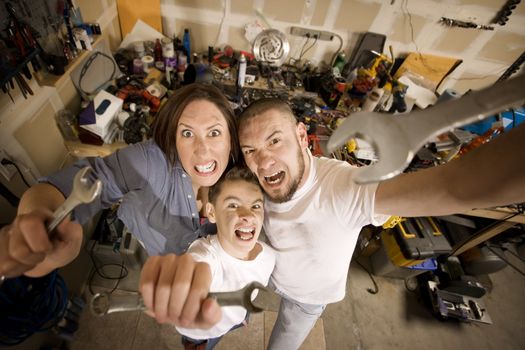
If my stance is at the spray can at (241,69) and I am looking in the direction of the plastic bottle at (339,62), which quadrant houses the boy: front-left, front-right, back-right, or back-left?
back-right

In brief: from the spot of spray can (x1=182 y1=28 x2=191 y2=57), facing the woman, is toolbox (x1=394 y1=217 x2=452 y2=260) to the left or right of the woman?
left

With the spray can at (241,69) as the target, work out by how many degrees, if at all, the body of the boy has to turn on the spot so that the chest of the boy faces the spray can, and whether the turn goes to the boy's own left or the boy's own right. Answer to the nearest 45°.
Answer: approximately 180°

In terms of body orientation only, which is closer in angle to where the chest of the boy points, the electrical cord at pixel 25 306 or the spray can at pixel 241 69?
the electrical cord

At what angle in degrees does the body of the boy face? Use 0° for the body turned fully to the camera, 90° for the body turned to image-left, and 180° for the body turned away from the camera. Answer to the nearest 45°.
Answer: approximately 0°

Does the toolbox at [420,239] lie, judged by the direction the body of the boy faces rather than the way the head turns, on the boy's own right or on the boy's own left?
on the boy's own left

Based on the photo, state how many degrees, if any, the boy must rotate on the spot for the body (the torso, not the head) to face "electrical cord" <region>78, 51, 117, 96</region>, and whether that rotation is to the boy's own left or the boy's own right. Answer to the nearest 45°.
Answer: approximately 135° to the boy's own right

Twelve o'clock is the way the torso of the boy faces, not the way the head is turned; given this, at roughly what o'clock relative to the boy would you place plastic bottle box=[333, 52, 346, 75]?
The plastic bottle is roughly at 7 o'clock from the boy.
